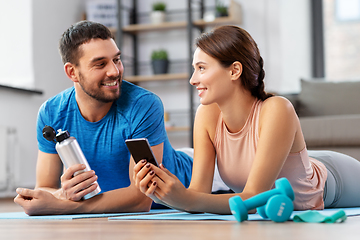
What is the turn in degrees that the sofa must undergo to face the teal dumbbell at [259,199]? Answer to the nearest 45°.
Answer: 0° — it already faces it

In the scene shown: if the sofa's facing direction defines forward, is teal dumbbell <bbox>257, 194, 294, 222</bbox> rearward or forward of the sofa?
forward

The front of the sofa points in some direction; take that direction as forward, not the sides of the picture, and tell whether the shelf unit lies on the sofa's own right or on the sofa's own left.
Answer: on the sofa's own right

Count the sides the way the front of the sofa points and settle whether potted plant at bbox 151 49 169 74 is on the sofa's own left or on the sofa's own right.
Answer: on the sofa's own right

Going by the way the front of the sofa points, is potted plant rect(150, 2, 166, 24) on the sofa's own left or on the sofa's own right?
on the sofa's own right

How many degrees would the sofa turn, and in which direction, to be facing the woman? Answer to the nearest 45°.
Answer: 0° — it already faces them

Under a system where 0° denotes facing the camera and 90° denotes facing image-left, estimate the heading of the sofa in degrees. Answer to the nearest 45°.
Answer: approximately 0°
